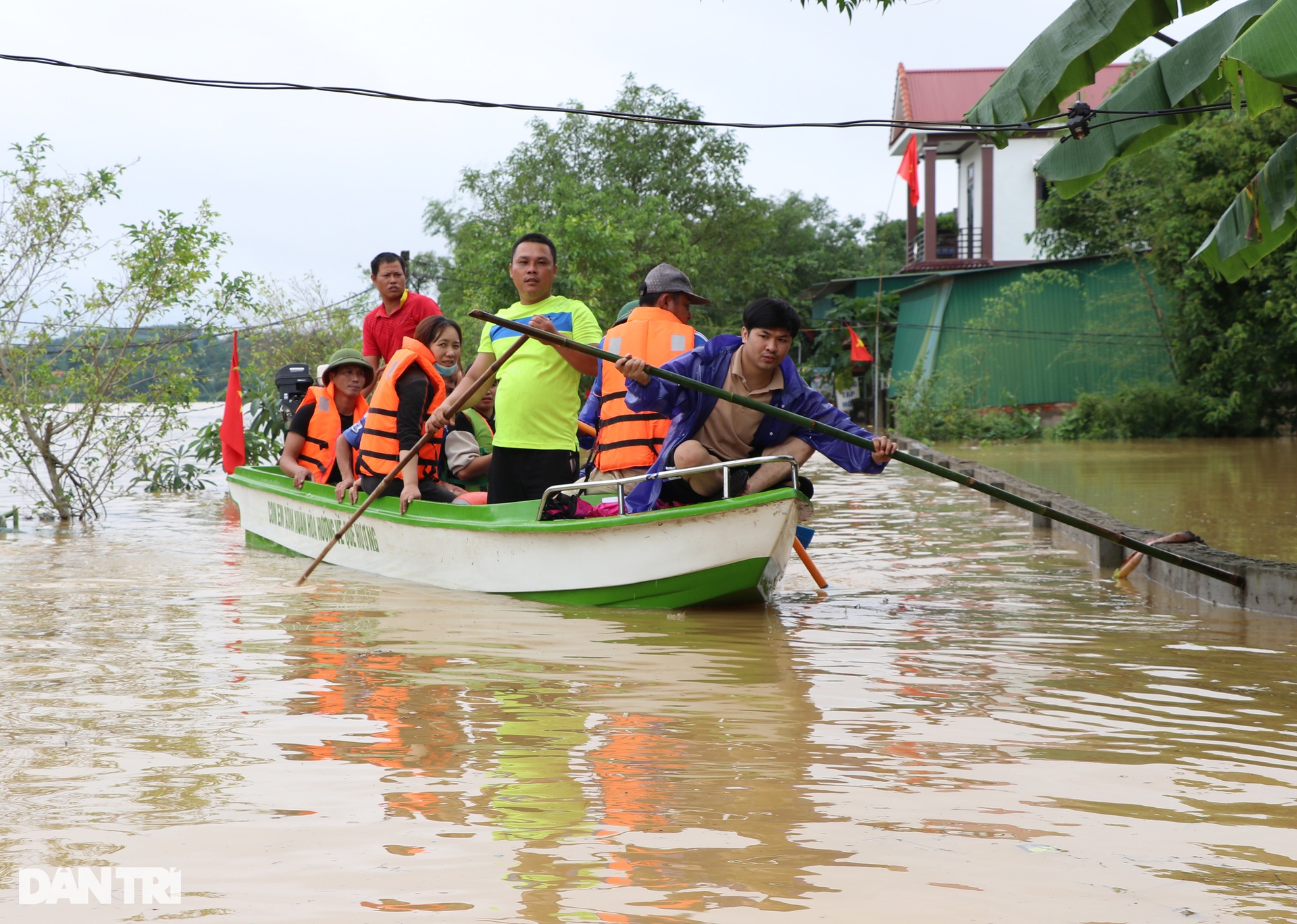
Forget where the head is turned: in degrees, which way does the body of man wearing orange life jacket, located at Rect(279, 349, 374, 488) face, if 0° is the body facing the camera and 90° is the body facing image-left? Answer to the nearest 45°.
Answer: approximately 315°

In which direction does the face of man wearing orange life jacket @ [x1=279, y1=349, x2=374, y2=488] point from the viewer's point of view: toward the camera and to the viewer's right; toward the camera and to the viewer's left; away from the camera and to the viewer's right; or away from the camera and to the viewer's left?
toward the camera and to the viewer's right

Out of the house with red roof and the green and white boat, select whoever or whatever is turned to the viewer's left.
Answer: the house with red roof

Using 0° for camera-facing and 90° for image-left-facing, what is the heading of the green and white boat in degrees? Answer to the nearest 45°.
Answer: approximately 315°

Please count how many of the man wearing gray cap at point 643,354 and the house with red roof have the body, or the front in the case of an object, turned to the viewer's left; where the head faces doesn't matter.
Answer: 1

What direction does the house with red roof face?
to the viewer's left

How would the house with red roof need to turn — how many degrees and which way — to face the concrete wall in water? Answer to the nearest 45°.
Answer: approximately 90° to its left
